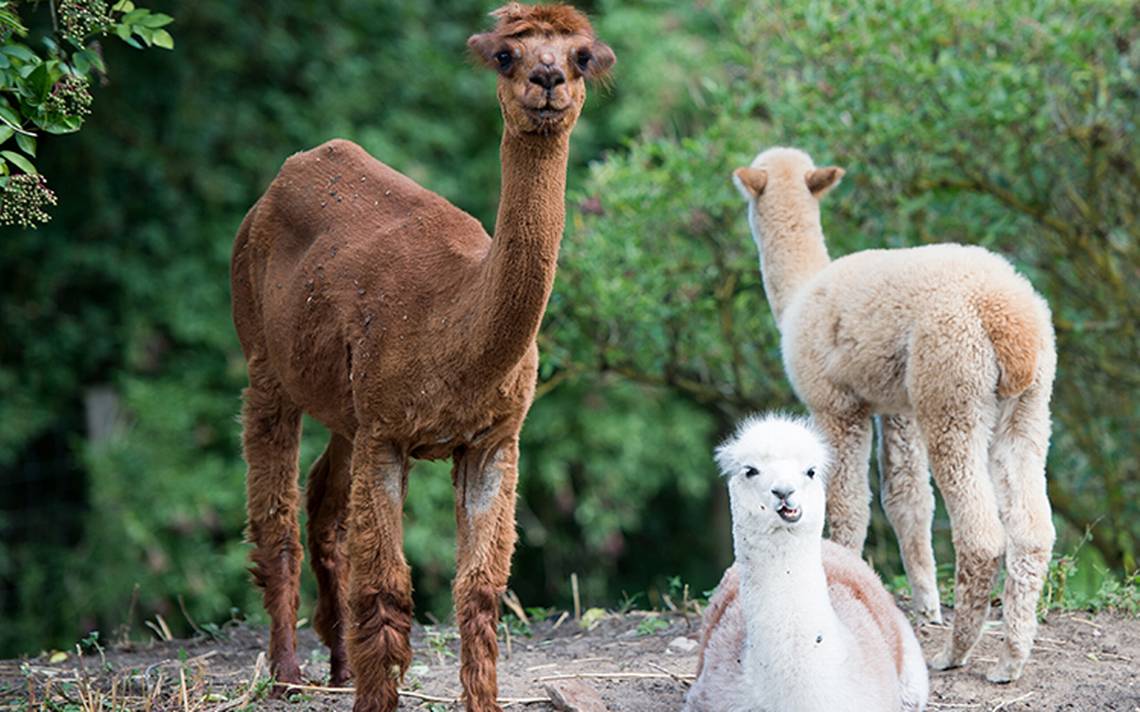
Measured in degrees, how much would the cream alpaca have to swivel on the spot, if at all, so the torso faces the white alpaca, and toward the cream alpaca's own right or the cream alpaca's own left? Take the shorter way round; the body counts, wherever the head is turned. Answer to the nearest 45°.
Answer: approximately 90° to the cream alpaca's own left

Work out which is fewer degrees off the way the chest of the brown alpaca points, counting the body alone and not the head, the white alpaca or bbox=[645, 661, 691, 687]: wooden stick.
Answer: the white alpaca

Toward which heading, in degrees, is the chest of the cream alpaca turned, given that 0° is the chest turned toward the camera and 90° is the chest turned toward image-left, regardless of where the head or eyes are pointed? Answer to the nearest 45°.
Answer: approximately 135°

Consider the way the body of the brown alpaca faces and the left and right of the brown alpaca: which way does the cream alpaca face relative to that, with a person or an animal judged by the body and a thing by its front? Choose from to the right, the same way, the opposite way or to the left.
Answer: the opposite way

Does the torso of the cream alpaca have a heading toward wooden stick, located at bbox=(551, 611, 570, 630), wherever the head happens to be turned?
no

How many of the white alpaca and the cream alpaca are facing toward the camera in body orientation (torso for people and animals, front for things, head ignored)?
1

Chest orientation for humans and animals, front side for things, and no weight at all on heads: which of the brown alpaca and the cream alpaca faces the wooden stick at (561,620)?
the cream alpaca

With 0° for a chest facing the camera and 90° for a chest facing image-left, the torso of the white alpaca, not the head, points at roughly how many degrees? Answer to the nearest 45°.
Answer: approximately 0°

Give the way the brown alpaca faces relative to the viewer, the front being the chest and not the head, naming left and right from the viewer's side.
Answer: facing the viewer and to the right of the viewer
